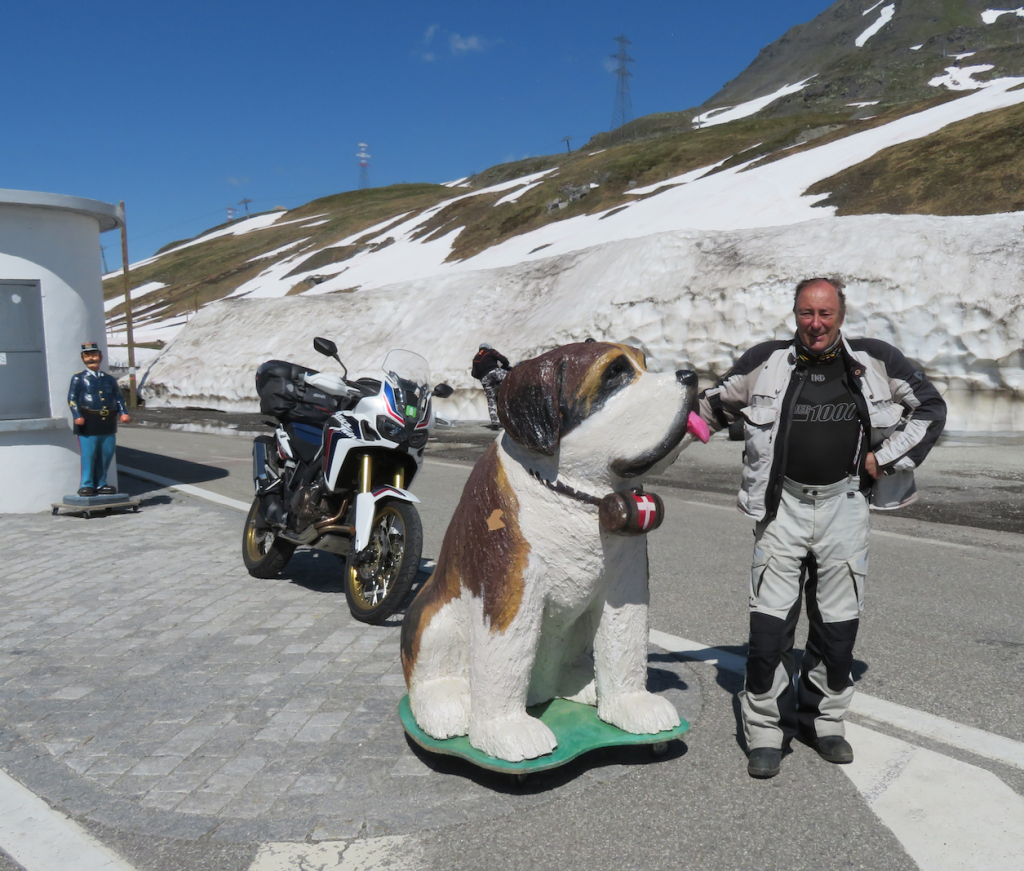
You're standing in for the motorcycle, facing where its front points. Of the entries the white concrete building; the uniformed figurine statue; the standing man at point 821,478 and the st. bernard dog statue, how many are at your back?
2

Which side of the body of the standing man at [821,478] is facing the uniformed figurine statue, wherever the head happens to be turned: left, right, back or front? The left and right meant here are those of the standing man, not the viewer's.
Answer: right

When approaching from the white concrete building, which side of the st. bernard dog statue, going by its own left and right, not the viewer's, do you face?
back

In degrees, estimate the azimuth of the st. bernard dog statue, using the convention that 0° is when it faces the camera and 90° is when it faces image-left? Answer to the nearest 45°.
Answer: approximately 315°

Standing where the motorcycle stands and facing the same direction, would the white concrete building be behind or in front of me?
behind

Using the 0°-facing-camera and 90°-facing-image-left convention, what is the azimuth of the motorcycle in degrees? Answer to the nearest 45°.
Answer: approximately 315°

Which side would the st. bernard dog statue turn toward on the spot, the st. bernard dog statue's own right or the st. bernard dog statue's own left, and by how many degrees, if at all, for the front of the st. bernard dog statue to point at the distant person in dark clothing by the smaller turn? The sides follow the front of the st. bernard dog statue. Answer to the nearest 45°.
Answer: approximately 135° to the st. bernard dog statue's own left

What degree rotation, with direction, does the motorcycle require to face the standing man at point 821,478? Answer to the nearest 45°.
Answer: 0° — it already faces them

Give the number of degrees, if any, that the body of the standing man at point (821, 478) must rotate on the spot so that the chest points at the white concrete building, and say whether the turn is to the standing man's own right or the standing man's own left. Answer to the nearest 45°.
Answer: approximately 90° to the standing man's own right

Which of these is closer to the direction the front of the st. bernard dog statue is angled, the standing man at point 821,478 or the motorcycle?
the standing man

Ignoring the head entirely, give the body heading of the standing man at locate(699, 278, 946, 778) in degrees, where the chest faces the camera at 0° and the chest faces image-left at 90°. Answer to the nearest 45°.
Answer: approximately 0°
